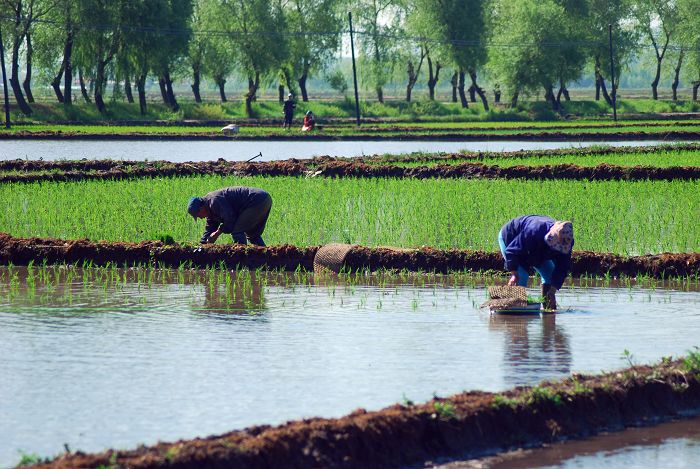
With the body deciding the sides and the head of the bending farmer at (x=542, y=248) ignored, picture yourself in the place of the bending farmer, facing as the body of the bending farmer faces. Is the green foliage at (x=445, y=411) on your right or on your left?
on your right

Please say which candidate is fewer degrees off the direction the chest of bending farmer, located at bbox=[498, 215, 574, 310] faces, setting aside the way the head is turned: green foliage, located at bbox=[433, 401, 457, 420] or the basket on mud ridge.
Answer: the green foliage

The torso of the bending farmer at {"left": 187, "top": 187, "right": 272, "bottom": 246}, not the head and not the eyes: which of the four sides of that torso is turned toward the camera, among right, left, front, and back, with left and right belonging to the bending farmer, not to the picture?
left

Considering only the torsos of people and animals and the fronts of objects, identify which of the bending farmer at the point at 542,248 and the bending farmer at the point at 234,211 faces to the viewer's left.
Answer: the bending farmer at the point at 234,211

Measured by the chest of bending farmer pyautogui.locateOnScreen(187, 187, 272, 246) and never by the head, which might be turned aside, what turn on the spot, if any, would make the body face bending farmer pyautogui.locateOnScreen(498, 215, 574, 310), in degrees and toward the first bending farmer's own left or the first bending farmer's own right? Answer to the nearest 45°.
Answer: approximately 135° to the first bending farmer's own left

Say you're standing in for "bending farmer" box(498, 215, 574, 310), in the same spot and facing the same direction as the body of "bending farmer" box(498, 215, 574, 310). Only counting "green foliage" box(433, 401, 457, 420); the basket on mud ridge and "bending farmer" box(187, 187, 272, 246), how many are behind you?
2

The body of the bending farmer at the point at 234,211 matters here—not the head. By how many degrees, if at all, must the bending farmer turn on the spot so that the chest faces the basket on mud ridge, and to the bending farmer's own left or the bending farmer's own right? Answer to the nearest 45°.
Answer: approximately 180°

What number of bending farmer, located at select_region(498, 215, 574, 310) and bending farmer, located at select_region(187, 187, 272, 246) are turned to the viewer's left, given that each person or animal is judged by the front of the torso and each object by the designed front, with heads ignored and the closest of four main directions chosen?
1

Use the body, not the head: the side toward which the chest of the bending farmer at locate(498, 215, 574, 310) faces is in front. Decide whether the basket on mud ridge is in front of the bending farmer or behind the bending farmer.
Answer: behind
